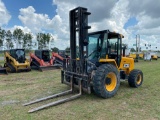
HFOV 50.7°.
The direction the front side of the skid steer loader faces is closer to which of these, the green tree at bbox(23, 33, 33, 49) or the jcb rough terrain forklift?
the jcb rough terrain forklift

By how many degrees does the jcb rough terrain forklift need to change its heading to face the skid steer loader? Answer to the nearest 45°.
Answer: approximately 90° to its right

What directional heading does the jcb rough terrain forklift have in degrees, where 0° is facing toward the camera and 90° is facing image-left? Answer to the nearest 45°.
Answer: approximately 45°

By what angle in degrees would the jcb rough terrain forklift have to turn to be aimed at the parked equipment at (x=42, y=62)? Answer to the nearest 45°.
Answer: approximately 90° to its right

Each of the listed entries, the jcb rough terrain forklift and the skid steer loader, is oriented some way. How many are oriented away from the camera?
0
